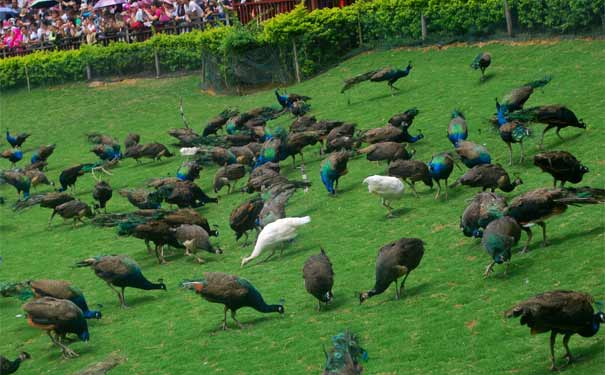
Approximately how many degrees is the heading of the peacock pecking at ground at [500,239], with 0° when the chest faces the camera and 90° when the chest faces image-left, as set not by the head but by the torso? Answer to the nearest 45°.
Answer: approximately 0°

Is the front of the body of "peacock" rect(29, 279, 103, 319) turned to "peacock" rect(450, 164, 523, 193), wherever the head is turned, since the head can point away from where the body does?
yes

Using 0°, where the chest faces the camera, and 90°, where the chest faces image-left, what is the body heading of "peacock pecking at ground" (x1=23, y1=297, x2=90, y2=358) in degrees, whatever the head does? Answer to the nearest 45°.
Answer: approximately 270°

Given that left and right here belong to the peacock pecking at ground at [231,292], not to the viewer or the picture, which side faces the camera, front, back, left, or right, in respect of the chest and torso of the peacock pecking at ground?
right

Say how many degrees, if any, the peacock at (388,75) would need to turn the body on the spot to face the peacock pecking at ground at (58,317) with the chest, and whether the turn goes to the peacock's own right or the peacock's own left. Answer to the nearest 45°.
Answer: approximately 90° to the peacock's own right

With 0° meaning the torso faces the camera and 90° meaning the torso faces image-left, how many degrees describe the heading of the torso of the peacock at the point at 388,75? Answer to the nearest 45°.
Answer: approximately 270°
